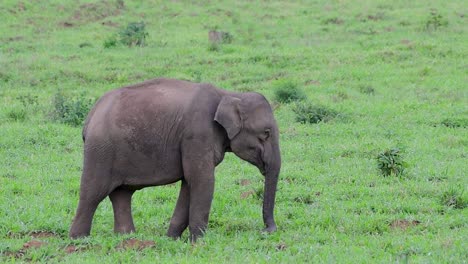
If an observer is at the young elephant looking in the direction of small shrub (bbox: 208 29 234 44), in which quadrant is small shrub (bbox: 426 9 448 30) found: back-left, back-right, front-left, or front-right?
front-right

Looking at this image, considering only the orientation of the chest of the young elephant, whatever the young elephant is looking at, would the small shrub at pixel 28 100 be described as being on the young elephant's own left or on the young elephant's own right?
on the young elephant's own left

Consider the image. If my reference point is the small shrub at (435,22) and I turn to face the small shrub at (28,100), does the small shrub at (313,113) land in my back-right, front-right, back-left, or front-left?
front-left

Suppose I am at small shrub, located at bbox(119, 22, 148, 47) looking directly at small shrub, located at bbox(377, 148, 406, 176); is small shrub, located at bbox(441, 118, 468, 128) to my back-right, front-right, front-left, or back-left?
front-left

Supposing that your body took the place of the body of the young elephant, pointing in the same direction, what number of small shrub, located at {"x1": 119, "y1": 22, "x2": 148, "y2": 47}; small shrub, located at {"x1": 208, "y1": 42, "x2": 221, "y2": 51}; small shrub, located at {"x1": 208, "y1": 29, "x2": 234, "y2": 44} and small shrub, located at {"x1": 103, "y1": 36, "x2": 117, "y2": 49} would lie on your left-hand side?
4

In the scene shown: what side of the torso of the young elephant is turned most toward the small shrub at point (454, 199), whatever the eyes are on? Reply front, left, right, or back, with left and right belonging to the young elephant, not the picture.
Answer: front

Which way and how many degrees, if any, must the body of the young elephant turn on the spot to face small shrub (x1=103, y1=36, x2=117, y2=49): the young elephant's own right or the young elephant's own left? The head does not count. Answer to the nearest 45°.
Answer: approximately 90° to the young elephant's own left

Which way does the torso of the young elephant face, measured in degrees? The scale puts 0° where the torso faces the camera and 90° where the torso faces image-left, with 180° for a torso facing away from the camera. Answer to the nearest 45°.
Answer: approximately 270°

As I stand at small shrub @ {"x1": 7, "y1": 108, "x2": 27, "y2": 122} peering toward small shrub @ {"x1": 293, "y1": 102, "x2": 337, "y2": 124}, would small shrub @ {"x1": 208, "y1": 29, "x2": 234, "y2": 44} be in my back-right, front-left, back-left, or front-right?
front-left

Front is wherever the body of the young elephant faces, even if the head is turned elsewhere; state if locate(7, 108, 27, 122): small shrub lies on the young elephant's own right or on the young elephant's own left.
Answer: on the young elephant's own left

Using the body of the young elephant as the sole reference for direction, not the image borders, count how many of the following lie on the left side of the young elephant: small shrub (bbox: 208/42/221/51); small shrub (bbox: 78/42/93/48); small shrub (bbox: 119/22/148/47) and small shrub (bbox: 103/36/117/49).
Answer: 4

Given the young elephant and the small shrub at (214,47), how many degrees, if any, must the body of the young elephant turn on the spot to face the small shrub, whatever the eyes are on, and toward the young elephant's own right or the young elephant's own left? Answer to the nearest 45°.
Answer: approximately 90° to the young elephant's own left

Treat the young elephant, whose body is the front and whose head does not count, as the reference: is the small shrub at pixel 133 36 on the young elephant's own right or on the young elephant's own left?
on the young elephant's own left

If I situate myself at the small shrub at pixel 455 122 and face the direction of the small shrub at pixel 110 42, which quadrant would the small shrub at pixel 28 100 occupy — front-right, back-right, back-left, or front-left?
front-left
